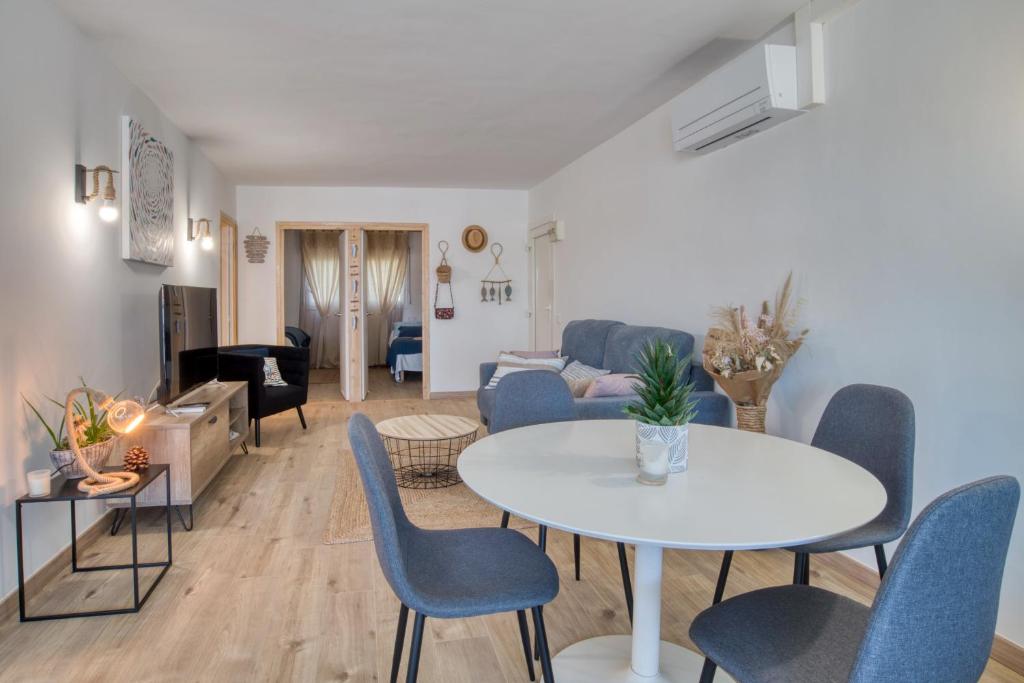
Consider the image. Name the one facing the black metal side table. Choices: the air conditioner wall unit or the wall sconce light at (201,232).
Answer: the air conditioner wall unit

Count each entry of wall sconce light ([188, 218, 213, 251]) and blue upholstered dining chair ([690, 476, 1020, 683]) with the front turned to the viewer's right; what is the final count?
1

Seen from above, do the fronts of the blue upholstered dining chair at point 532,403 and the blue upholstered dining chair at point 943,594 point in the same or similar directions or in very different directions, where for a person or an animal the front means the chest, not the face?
very different directions

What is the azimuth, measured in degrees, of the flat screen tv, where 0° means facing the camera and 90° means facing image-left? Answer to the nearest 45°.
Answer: approximately 315°

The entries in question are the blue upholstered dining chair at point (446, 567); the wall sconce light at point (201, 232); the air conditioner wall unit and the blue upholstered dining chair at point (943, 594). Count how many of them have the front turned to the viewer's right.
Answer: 2

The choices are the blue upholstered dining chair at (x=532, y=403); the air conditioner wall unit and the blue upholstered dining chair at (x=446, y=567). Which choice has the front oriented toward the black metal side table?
the air conditioner wall unit

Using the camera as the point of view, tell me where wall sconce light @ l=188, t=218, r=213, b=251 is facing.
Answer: facing to the right of the viewer

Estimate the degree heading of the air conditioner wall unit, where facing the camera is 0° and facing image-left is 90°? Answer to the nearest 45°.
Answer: approximately 45°

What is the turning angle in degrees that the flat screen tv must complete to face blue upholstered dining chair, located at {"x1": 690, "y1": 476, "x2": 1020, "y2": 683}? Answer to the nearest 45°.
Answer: approximately 45° to its right

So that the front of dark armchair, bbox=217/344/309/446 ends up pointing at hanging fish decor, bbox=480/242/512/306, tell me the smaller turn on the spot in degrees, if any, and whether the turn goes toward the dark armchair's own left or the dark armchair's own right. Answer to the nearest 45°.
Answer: approximately 90° to the dark armchair's own left

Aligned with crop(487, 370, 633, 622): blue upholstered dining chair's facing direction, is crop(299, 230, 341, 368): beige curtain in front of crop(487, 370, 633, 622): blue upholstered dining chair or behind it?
behind

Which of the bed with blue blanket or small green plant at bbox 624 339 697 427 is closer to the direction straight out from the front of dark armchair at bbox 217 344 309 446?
the small green plant

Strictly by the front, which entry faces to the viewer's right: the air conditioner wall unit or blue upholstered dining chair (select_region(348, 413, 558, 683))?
the blue upholstered dining chair

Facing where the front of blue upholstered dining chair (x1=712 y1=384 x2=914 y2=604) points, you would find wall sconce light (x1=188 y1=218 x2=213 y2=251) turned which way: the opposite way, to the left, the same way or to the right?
the opposite way

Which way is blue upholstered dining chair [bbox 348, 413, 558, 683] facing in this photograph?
to the viewer's right

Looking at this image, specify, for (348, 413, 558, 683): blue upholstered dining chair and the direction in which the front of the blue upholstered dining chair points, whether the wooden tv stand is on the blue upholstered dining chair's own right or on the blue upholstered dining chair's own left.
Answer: on the blue upholstered dining chair's own left
